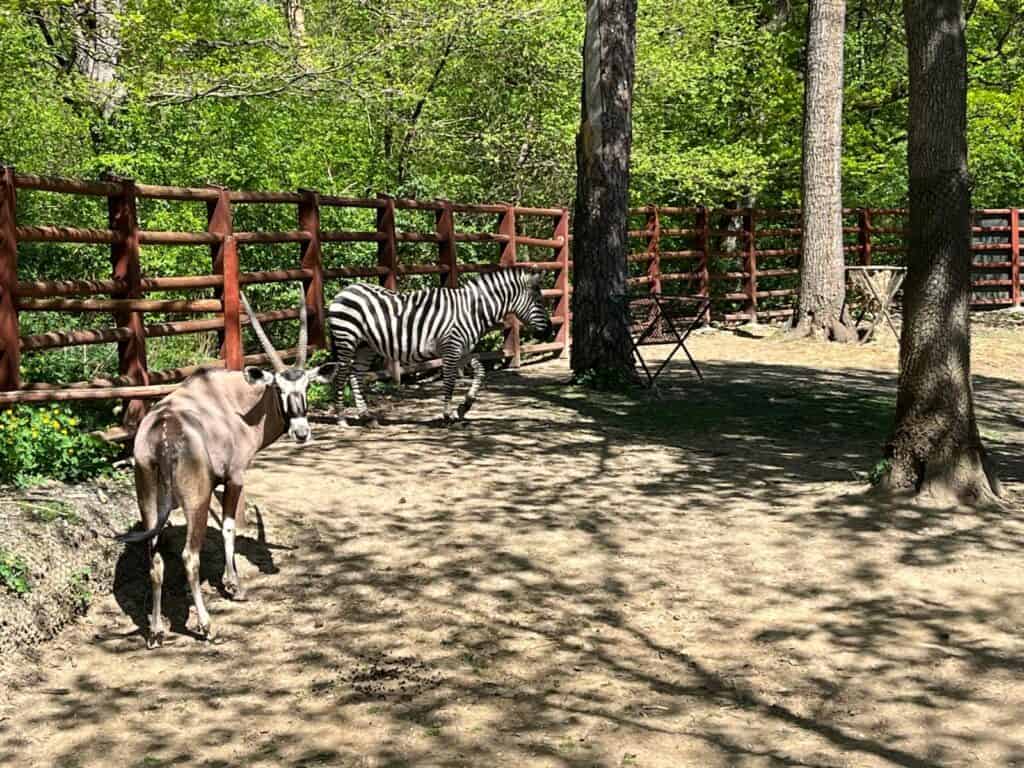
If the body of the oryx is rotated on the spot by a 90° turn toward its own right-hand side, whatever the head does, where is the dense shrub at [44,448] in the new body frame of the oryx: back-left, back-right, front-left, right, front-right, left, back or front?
back

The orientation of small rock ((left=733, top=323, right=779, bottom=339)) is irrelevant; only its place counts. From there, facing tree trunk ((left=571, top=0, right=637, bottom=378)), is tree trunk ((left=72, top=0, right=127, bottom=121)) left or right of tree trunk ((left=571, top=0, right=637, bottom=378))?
right

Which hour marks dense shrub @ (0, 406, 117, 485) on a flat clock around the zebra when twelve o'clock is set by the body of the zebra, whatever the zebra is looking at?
The dense shrub is roughly at 4 o'clock from the zebra.

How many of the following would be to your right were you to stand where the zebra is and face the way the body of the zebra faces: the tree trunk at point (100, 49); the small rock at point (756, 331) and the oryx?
1

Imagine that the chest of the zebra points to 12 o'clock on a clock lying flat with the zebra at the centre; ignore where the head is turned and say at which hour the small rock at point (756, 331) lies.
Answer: The small rock is roughly at 10 o'clock from the zebra.

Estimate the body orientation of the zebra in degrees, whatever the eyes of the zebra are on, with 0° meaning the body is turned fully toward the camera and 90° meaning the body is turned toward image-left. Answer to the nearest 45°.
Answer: approximately 270°

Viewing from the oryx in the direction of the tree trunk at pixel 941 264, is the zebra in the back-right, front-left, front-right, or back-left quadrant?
front-left

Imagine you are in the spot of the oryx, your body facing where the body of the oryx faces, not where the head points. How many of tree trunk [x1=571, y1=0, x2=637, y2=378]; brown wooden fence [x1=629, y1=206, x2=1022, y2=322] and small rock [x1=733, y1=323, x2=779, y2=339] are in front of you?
3

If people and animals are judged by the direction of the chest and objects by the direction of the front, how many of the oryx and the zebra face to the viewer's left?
0

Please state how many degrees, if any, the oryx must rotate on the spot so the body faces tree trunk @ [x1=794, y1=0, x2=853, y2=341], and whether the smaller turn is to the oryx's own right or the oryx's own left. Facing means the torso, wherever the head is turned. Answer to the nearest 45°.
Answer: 0° — it already faces it

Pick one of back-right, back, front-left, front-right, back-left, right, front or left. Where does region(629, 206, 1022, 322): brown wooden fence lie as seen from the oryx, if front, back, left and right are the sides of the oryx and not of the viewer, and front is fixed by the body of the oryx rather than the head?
front

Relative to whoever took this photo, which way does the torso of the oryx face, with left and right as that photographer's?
facing away from the viewer and to the right of the viewer

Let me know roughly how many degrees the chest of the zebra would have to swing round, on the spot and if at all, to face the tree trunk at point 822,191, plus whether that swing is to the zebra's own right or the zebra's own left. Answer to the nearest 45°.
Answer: approximately 45° to the zebra's own left

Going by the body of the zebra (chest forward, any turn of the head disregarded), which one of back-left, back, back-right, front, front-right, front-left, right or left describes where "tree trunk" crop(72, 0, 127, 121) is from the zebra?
back-left

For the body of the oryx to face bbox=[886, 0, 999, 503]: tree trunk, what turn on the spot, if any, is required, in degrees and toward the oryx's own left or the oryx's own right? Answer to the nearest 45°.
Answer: approximately 45° to the oryx's own right
